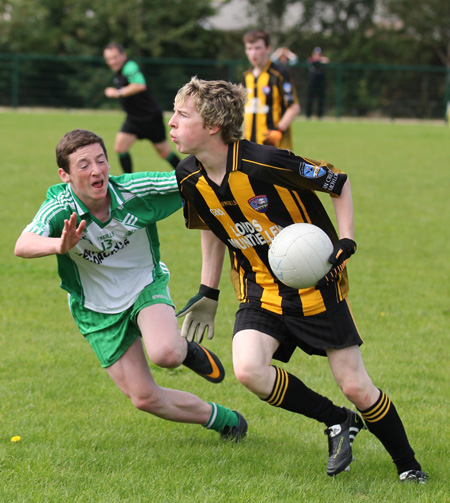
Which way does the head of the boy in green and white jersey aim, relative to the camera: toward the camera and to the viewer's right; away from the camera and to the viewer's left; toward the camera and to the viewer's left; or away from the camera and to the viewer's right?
toward the camera and to the viewer's right

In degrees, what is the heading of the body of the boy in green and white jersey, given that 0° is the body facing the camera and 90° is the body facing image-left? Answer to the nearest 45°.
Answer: approximately 0°

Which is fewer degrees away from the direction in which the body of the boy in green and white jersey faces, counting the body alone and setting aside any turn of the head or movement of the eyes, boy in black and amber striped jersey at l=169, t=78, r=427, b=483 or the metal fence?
the boy in black and amber striped jersey

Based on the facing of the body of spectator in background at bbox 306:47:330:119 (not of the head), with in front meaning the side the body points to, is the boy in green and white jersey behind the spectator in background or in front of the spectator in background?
in front

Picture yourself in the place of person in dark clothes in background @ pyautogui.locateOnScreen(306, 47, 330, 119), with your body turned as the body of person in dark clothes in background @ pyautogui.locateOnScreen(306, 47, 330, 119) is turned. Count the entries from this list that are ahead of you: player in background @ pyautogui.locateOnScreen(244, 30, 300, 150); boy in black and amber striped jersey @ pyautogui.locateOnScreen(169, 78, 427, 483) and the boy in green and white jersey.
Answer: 3
